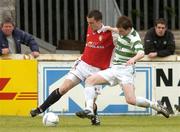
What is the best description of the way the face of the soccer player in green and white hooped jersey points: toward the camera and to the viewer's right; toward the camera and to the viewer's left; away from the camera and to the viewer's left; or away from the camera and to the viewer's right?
toward the camera and to the viewer's left

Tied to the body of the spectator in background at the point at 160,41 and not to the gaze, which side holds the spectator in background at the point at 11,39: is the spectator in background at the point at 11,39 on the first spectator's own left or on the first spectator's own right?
on the first spectator's own right

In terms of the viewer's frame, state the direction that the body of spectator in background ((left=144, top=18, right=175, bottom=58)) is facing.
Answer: toward the camera

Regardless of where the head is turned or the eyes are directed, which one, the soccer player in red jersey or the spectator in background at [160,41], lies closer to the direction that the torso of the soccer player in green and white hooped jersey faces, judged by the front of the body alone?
the soccer player in red jersey

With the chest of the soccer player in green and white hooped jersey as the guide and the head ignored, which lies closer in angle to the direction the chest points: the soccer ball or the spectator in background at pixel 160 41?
the soccer ball

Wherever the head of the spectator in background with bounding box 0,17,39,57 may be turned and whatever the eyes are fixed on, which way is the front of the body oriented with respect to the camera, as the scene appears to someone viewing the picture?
toward the camera

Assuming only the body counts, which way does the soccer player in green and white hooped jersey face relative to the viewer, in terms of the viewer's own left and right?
facing the viewer and to the left of the viewer

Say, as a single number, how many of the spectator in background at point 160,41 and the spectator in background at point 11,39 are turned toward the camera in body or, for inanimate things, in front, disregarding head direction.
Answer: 2

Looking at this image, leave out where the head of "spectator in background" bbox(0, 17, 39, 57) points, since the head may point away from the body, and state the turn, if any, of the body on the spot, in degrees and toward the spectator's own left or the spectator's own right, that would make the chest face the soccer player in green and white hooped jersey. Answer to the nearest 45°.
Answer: approximately 45° to the spectator's own left

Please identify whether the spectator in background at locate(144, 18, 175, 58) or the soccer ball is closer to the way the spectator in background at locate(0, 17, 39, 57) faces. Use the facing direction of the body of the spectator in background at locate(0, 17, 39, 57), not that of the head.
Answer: the soccer ball
